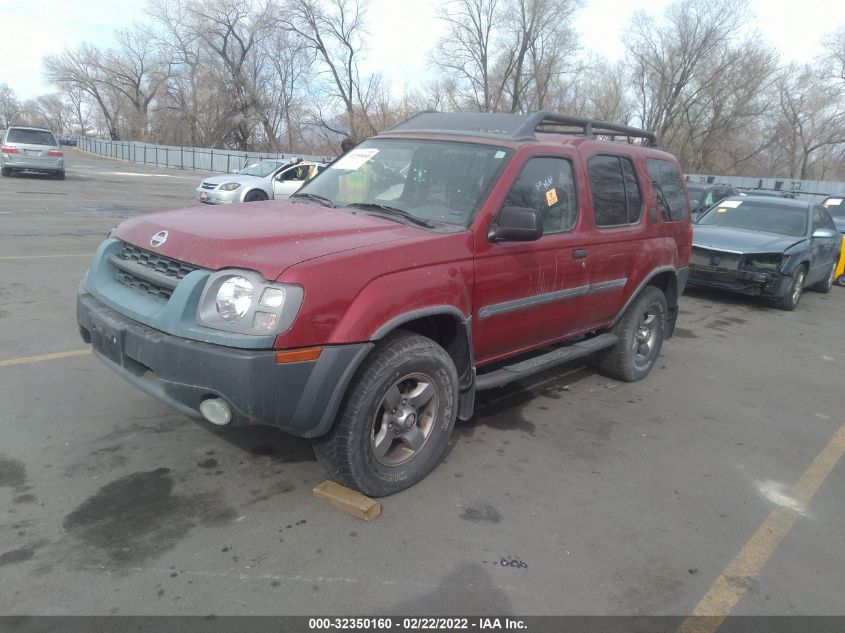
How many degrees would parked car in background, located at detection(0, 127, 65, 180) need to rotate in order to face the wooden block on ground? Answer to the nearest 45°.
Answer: approximately 180°

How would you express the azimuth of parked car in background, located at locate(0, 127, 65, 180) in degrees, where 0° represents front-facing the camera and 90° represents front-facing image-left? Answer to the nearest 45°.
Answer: approximately 180°

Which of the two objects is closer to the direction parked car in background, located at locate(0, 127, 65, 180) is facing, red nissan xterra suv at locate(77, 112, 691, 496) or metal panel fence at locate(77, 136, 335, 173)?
the metal panel fence

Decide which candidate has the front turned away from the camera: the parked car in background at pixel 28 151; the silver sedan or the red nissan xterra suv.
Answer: the parked car in background

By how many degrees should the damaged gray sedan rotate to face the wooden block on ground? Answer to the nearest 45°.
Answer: approximately 45° to its left

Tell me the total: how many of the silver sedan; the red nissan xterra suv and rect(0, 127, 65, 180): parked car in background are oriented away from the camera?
1

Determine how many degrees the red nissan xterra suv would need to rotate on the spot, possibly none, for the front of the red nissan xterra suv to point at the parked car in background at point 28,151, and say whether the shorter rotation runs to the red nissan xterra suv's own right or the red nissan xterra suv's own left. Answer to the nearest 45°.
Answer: approximately 90° to the red nissan xterra suv's own right

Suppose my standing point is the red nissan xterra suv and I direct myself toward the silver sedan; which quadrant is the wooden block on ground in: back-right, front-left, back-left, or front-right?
back-left

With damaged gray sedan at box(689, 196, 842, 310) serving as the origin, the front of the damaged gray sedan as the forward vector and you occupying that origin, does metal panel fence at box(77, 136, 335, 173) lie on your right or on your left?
on your right

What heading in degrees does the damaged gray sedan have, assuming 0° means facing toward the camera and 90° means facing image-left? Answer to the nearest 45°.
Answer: approximately 45°

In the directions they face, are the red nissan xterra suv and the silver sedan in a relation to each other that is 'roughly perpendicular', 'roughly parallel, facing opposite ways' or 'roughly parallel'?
roughly parallel

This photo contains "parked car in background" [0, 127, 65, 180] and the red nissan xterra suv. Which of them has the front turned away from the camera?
the parked car in background

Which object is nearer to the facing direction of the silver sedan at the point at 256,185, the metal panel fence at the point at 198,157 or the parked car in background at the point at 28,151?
the parked car in background

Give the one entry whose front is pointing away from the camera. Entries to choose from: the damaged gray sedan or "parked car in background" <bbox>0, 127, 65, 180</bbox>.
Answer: the parked car in background

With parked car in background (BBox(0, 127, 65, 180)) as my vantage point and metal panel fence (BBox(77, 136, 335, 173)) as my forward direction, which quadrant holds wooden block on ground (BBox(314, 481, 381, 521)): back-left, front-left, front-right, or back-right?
back-right

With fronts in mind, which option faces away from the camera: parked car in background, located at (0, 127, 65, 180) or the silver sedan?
the parked car in background
